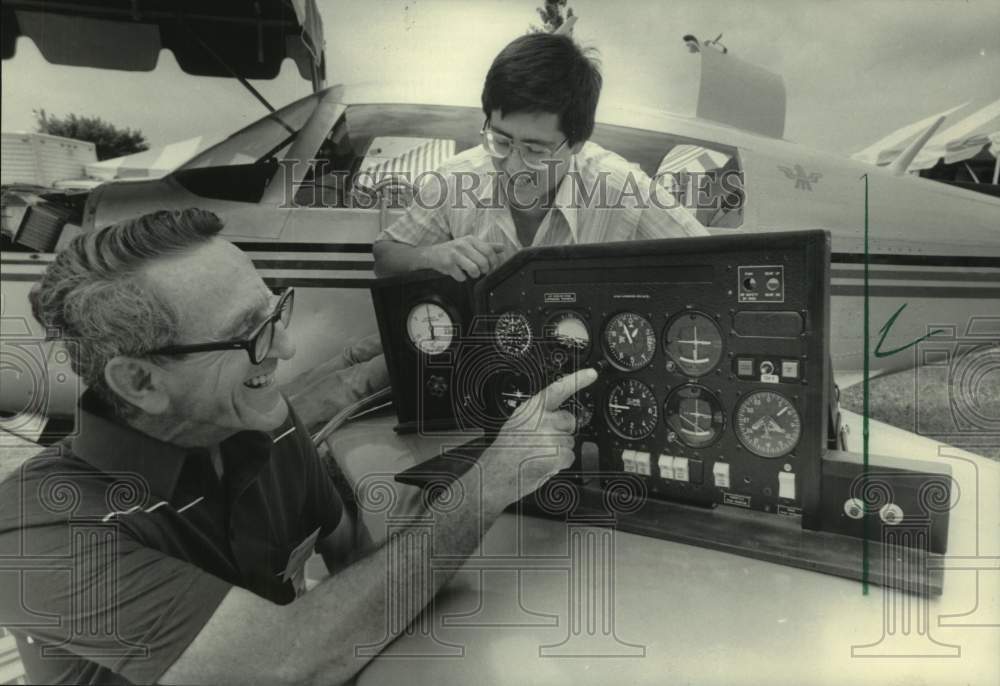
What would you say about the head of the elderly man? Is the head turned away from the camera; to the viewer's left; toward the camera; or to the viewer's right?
to the viewer's right

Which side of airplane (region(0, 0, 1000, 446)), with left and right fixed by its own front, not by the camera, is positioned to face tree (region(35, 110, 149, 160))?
right

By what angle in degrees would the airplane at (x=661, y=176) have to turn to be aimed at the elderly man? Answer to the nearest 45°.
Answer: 0° — it already faces them

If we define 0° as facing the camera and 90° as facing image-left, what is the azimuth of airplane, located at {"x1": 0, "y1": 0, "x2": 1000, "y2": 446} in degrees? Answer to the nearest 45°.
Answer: approximately 90°
